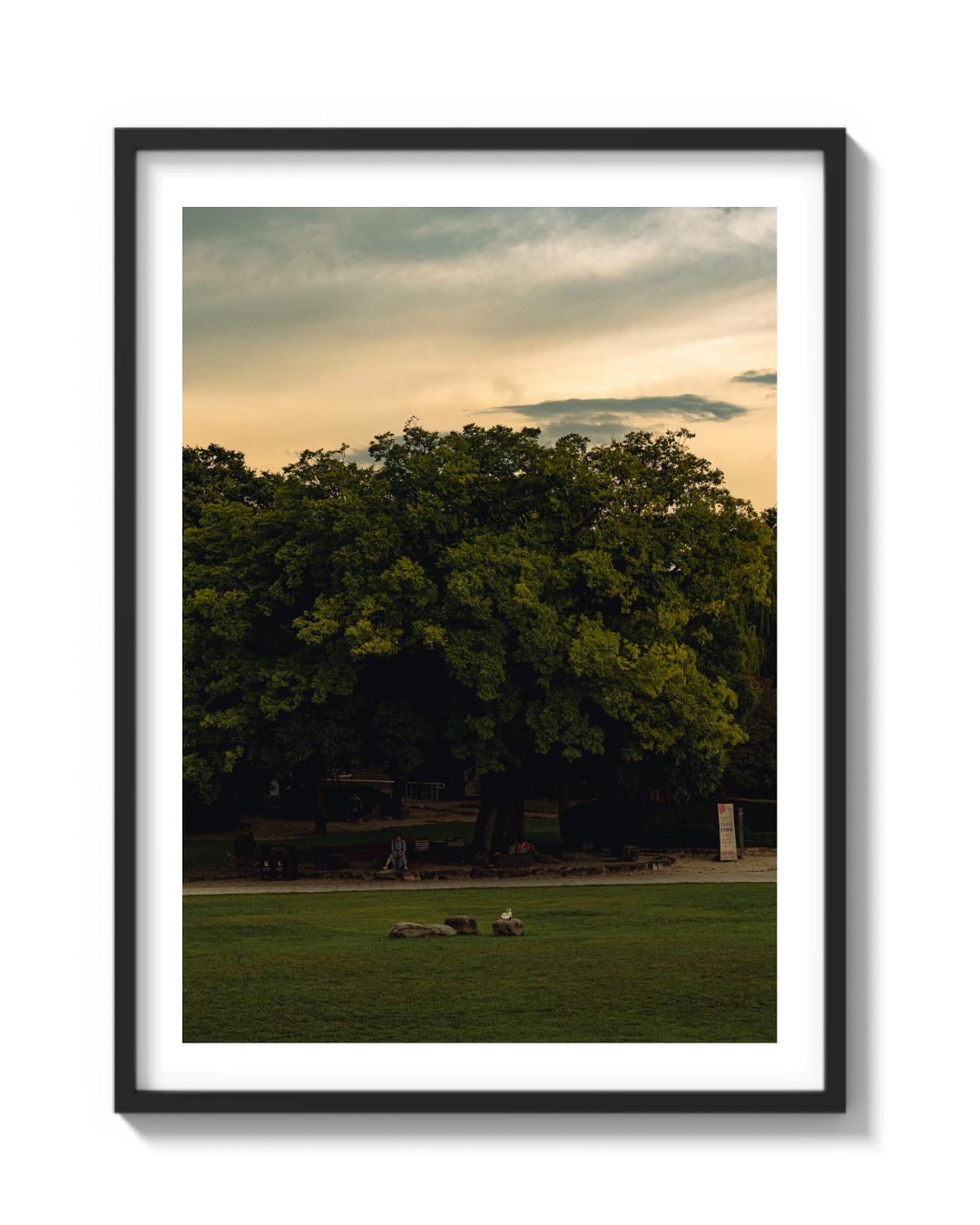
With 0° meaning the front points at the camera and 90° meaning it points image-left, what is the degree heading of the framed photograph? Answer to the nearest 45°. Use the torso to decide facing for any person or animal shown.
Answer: approximately 0°
